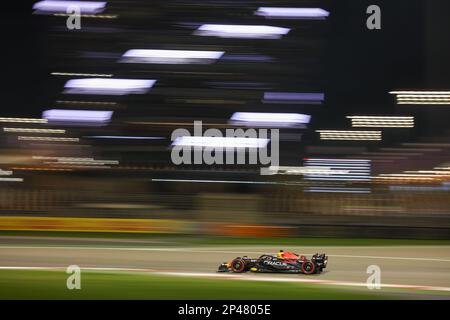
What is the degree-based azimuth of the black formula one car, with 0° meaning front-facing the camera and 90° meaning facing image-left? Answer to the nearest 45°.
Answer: approximately 90°
